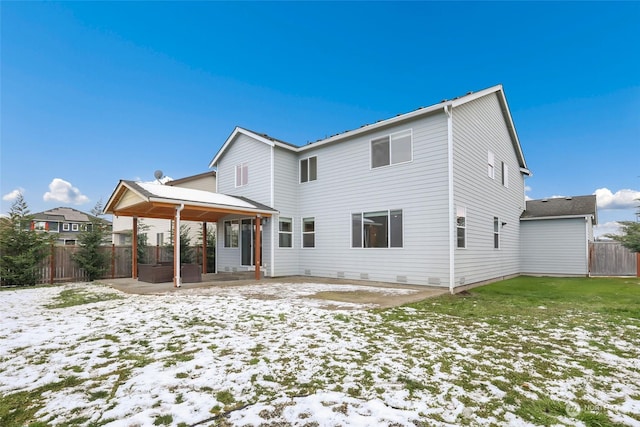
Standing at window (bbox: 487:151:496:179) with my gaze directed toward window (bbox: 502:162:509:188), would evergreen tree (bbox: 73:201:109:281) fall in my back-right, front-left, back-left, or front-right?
back-left

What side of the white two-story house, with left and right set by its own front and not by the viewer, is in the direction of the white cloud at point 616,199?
front

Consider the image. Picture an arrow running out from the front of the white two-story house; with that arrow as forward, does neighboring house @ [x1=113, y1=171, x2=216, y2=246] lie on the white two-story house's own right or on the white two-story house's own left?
on the white two-story house's own left

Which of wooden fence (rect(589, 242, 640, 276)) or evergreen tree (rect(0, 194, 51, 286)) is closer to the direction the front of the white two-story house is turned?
the wooden fence

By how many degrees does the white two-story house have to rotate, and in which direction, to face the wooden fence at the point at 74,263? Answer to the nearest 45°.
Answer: approximately 135° to its left

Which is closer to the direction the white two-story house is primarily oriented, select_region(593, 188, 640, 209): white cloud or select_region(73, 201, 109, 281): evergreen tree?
the white cloud

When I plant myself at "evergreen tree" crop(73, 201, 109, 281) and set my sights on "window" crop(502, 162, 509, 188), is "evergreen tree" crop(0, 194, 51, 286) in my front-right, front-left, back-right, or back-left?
back-right

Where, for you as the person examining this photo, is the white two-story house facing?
facing away from the viewer and to the right of the viewer

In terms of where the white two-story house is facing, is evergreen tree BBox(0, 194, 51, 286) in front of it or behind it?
behind
